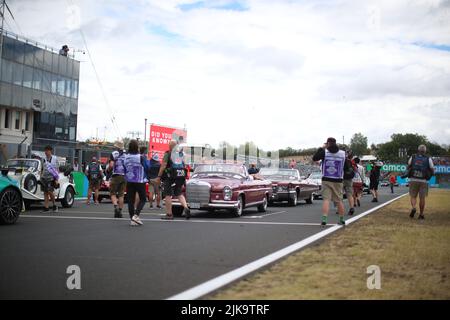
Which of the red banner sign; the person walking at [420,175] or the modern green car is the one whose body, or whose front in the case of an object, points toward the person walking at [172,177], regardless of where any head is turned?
the red banner sign

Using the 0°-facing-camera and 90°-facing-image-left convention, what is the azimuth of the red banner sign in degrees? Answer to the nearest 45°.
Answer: approximately 0°

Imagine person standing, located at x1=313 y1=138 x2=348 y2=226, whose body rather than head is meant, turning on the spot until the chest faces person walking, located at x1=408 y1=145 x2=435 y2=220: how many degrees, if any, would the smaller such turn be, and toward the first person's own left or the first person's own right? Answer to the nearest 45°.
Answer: approximately 45° to the first person's own right

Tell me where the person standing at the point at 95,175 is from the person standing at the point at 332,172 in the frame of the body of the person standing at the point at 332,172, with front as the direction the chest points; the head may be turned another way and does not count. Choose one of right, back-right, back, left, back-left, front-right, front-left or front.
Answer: front-left

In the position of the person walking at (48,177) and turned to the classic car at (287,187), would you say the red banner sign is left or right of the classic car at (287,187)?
left

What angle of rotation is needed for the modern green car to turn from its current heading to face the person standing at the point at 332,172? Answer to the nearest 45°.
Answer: approximately 135° to its left

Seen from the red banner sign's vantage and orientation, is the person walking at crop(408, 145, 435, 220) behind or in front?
in front

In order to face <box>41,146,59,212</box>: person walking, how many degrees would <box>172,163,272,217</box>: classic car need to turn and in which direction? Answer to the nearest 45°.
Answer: approximately 45° to its right
